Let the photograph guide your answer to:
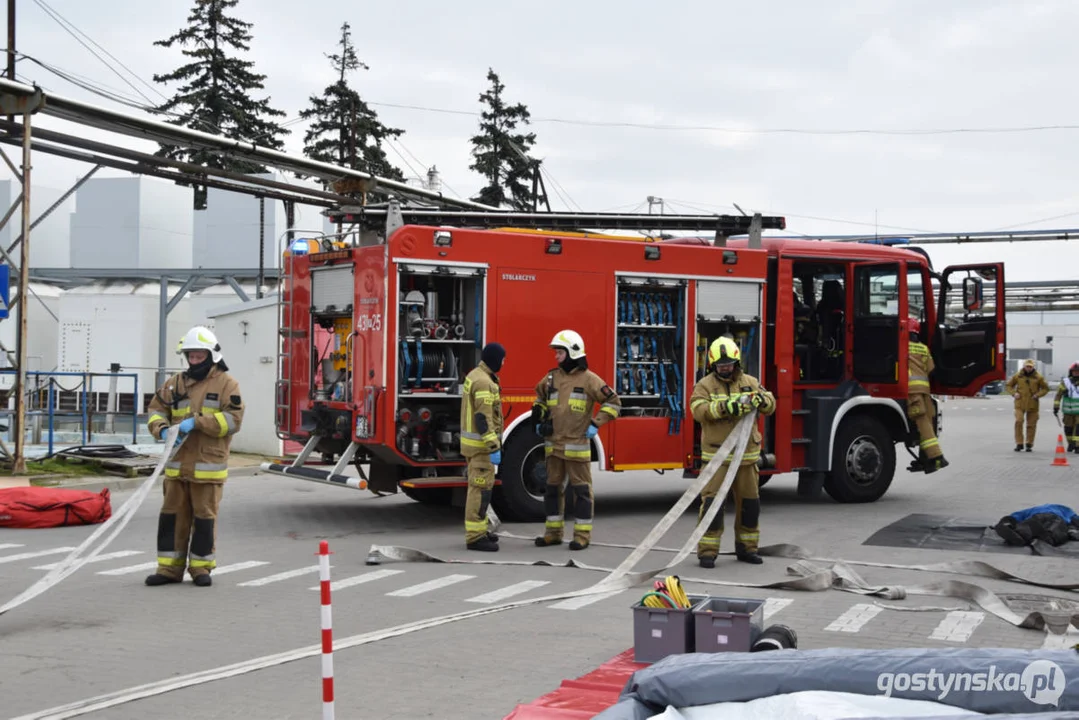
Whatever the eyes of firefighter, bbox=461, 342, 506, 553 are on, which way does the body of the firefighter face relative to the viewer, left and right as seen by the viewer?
facing to the right of the viewer

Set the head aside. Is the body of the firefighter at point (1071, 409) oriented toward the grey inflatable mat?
yes

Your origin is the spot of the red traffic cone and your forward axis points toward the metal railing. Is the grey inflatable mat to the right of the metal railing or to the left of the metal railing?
left

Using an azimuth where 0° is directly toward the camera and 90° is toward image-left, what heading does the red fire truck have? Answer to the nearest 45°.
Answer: approximately 225°

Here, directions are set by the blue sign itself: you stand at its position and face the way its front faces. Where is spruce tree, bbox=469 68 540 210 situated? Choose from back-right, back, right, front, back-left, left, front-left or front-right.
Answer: back-left

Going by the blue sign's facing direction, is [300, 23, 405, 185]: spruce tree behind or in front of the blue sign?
behind

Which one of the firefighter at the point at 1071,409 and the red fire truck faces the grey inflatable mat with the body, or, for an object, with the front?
the firefighter

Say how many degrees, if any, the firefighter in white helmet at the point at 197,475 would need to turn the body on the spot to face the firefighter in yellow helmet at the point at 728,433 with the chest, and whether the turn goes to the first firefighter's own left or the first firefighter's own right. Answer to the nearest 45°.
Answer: approximately 135° to the first firefighter's own left

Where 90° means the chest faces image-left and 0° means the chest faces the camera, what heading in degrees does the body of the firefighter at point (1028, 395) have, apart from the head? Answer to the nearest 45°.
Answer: approximately 0°

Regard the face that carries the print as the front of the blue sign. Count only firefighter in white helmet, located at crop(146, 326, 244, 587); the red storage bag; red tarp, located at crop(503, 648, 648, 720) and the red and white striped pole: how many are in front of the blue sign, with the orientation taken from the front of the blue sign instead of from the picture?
4

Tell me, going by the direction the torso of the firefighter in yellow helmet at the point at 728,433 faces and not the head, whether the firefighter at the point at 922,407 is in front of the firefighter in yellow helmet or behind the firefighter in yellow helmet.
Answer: behind
